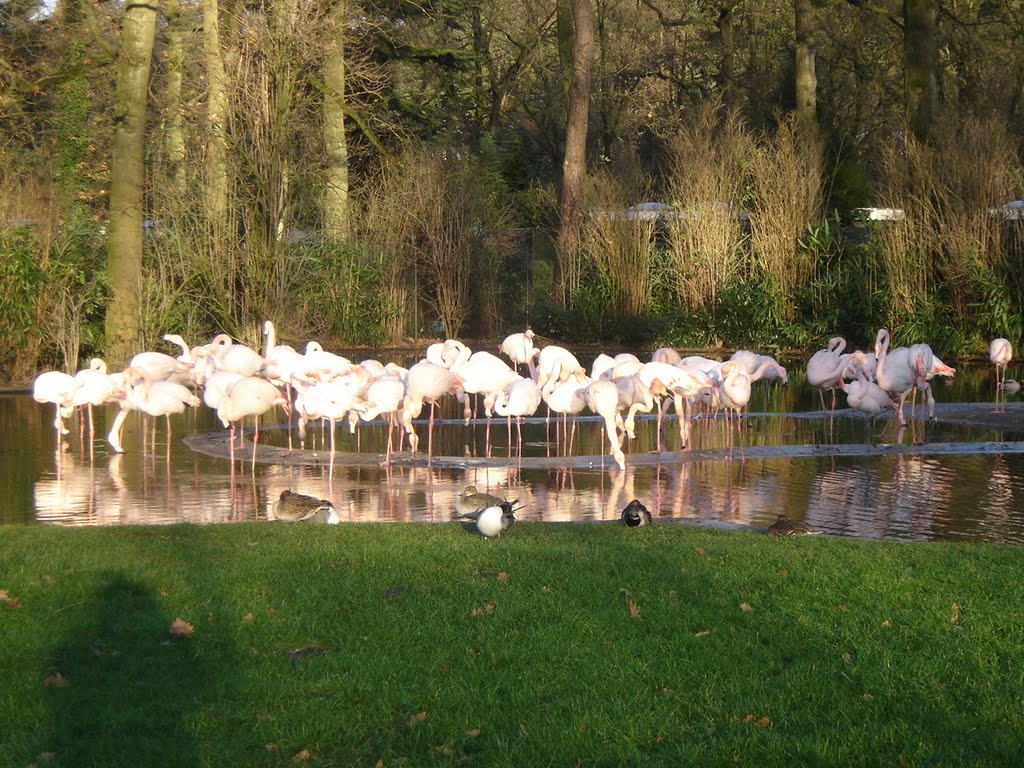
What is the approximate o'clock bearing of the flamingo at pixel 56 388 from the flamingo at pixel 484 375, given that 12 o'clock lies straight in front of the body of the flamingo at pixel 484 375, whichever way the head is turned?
the flamingo at pixel 56 388 is roughly at 12 o'clock from the flamingo at pixel 484 375.

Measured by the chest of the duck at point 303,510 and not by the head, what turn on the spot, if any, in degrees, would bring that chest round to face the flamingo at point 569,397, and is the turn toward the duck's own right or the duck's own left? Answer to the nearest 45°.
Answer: approximately 135° to the duck's own right

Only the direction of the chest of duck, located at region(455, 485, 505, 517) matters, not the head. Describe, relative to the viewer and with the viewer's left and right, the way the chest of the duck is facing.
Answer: facing to the left of the viewer

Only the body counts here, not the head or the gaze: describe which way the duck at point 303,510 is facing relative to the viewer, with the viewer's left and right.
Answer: facing to the left of the viewer

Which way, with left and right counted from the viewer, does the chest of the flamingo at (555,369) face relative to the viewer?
facing to the left of the viewer

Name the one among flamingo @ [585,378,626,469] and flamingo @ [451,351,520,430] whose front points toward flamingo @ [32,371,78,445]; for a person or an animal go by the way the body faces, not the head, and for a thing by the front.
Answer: flamingo @ [451,351,520,430]

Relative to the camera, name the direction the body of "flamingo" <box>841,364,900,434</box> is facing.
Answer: to the viewer's left

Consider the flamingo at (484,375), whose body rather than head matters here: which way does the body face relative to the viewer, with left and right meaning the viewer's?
facing to the left of the viewer

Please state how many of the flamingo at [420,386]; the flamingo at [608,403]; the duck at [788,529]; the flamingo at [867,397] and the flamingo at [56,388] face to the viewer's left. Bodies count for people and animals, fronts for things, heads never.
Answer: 3
